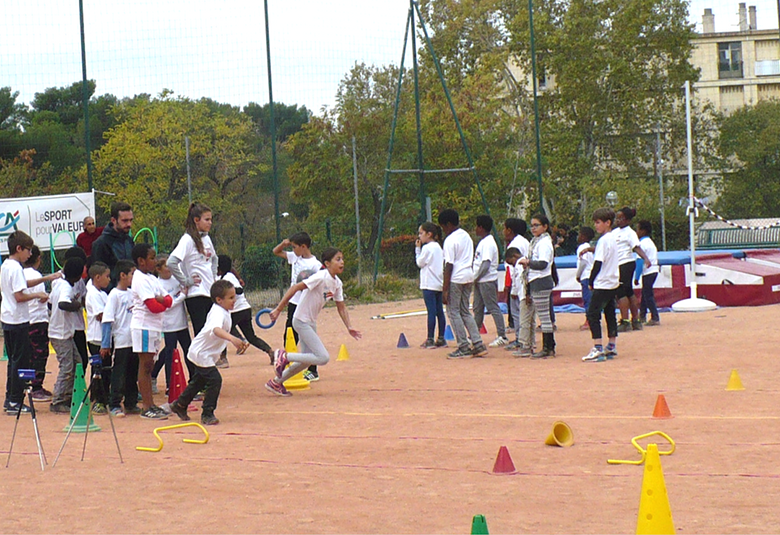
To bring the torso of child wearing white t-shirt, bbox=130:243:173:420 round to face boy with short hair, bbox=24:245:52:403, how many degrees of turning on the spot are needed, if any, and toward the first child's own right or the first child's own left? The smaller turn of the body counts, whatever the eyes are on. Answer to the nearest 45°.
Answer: approximately 135° to the first child's own left

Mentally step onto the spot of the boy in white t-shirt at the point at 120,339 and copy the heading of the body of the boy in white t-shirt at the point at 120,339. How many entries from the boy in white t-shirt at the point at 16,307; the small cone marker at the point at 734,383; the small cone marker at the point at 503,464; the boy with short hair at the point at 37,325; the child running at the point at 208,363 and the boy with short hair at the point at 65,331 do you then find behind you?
3

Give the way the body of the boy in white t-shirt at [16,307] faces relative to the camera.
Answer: to the viewer's right

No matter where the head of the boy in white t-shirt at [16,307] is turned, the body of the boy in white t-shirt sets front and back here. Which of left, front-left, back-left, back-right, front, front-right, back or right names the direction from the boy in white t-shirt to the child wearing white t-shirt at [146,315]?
front-right

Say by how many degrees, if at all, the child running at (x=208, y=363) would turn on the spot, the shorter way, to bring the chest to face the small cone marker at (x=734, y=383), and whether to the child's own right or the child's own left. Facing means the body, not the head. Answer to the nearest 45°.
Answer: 0° — they already face it

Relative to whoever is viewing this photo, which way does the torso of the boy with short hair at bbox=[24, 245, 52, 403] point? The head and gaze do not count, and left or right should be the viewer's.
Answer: facing to the right of the viewer

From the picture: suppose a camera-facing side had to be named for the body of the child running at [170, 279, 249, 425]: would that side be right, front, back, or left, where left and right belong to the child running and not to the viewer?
right

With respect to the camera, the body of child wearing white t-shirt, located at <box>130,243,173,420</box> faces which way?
to the viewer's right

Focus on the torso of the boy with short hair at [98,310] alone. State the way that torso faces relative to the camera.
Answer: to the viewer's right

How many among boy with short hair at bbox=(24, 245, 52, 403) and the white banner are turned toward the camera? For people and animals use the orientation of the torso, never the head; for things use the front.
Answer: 1
